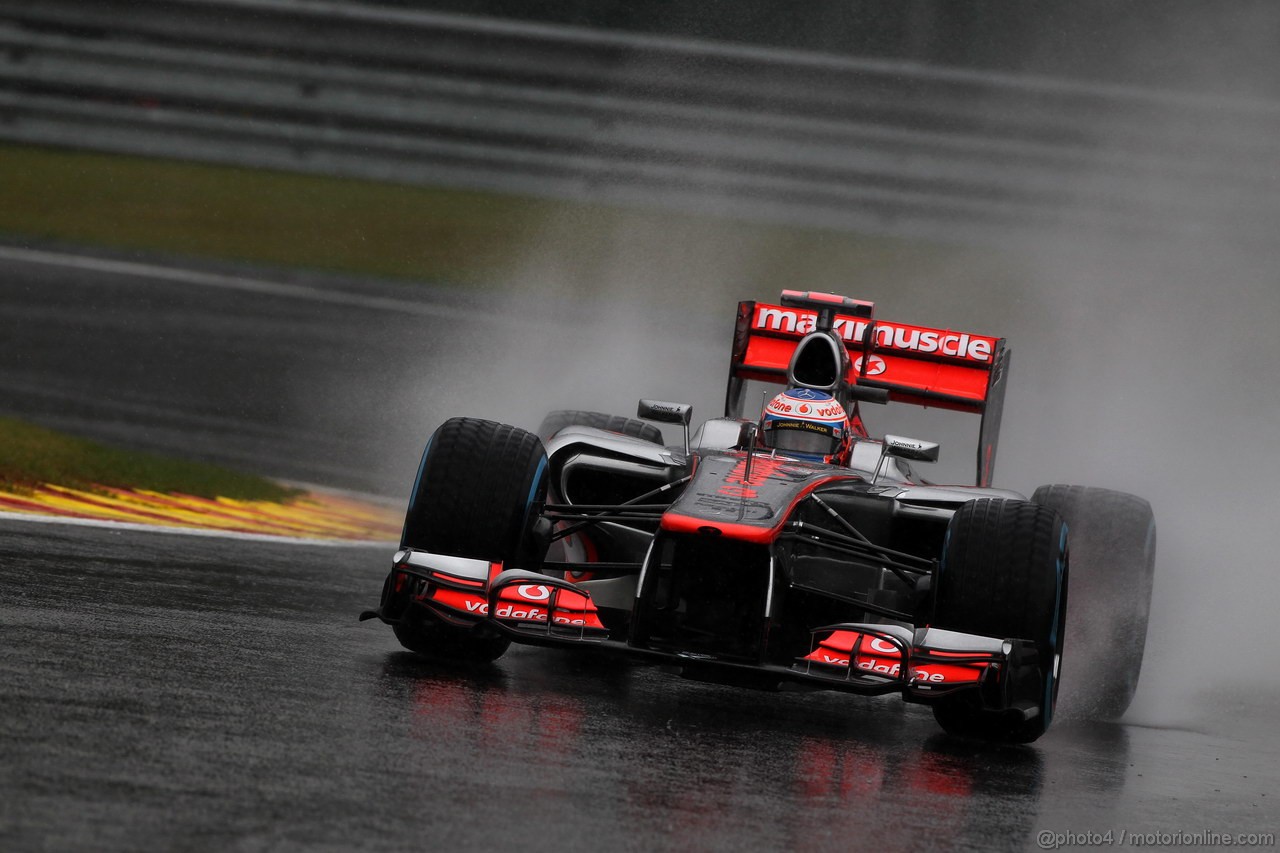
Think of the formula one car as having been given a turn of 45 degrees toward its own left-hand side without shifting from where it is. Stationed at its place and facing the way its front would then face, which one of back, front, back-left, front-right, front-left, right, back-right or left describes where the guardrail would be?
back-left

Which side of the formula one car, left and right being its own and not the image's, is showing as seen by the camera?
front
